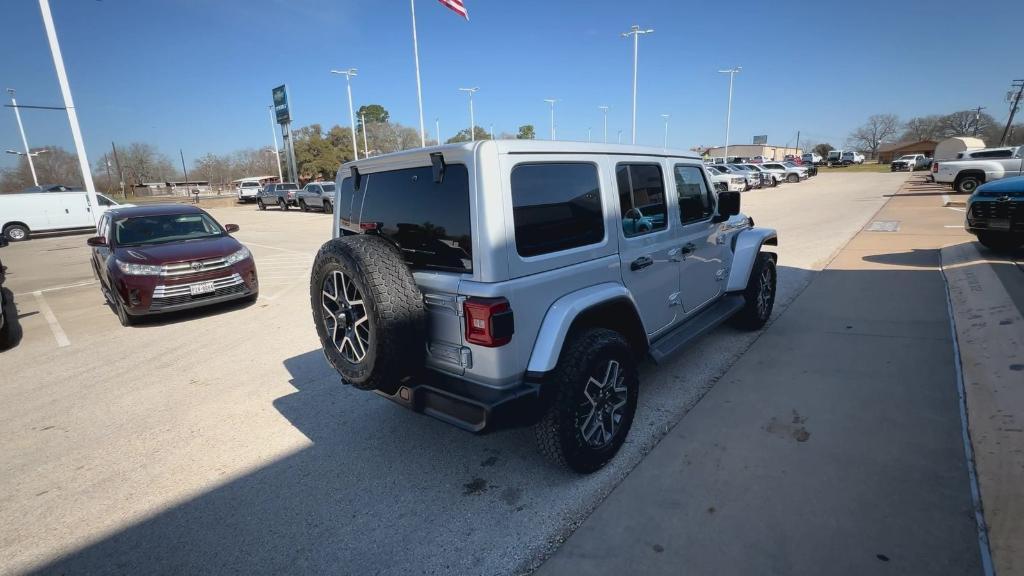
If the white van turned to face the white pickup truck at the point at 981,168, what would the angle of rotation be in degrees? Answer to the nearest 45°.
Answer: approximately 45° to its right

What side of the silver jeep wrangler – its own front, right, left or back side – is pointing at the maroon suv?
left

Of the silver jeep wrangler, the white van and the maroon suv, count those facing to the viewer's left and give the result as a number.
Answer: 0

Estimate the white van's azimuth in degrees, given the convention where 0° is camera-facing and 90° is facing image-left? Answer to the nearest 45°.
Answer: approximately 270°

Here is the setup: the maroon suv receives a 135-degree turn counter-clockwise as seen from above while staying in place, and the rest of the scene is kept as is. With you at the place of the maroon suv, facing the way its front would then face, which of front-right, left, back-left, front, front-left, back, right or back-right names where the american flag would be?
front-right

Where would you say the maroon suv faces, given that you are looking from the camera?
facing the viewer and to the right of the viewer

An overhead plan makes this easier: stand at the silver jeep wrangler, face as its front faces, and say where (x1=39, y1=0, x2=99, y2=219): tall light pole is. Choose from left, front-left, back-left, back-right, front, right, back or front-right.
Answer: left

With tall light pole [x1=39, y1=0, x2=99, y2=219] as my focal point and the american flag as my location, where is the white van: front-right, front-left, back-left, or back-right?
front-right

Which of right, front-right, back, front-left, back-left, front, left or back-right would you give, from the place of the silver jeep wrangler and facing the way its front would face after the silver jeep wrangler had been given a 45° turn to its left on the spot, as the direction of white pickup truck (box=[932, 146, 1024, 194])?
front-right

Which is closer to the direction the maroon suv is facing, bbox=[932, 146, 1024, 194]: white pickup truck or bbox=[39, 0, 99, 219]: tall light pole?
the white pickup truck

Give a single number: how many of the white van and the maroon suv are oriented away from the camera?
0

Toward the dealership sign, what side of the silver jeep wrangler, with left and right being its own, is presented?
left

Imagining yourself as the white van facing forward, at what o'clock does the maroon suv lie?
The maroon suv is roughly at 3 o'clock from the white van.
